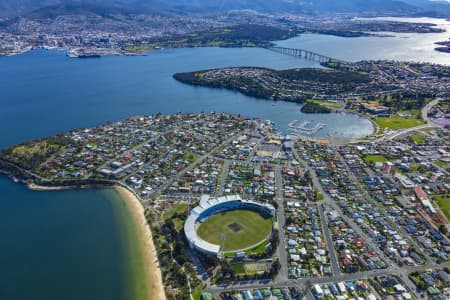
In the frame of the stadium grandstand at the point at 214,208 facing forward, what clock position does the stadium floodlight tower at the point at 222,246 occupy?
The stadium floodlight tower is roughly at 1 o'clock from the stadium grandstand.

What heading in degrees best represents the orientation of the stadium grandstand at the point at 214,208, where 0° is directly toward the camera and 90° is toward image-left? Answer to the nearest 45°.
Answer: approximately 315°

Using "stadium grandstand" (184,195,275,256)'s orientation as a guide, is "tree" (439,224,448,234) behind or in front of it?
in front
